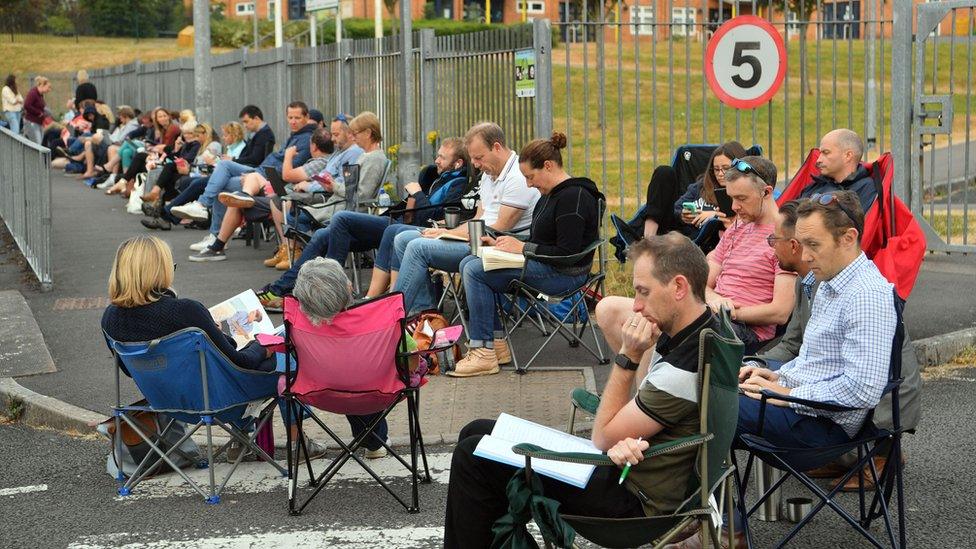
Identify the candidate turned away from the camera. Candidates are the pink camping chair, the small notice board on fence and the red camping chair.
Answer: the pink camping chair

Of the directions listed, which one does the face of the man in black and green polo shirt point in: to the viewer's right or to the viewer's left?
to the viewer's left

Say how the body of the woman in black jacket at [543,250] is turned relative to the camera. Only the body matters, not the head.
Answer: to the viewer's left

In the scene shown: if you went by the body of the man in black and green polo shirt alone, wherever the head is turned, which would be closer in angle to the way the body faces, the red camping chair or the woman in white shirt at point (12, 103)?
the woman in white shirt

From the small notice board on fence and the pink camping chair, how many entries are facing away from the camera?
1

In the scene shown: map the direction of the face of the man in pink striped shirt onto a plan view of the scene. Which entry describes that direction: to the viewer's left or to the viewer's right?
to the viewer's left

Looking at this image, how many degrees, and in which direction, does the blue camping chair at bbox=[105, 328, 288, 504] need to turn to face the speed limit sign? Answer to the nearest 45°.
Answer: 0° — it already faces it

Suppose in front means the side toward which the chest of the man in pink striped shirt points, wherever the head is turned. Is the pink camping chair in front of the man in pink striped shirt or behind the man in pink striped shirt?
in front

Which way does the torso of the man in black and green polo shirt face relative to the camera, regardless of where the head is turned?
to the viewer's left

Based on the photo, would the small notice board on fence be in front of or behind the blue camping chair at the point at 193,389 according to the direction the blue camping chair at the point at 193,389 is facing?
in front

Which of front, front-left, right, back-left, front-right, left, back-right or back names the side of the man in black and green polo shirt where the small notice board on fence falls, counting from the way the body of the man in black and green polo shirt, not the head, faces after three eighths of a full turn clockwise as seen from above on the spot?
front-left

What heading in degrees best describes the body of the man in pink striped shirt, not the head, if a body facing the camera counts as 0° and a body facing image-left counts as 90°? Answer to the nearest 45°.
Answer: approximately 45°

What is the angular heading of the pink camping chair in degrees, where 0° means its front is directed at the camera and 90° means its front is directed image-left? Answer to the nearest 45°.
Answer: approximately 180°

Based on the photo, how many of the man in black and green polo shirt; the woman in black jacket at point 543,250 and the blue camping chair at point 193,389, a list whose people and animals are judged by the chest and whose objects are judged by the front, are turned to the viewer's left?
2

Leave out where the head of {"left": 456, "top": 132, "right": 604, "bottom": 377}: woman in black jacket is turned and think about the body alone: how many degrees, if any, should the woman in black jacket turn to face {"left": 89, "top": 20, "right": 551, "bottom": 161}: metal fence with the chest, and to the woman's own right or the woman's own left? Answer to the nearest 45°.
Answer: approximately 90° to the woman's own right

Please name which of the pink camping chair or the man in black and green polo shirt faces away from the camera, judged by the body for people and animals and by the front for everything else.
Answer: the pink camping chair

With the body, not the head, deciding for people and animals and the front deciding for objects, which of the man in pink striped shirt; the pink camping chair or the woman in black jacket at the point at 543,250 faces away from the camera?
the pink camping chair
